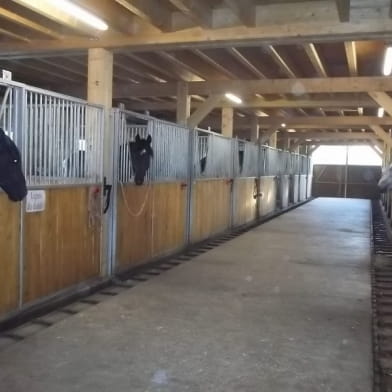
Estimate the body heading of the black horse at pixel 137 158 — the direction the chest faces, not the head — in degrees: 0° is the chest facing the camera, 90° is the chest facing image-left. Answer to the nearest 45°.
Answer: approximately 315°

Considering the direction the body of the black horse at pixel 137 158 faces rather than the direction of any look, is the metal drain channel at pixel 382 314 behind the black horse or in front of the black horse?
in front

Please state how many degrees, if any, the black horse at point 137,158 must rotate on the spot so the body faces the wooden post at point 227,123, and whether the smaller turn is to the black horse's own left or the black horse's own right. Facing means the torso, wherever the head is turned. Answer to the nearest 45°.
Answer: approximately 90° to the black horse's own left

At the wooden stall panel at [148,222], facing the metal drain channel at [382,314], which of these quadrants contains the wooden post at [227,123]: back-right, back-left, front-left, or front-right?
back-left

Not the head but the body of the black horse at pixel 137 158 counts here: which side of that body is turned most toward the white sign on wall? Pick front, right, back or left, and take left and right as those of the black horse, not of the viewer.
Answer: right

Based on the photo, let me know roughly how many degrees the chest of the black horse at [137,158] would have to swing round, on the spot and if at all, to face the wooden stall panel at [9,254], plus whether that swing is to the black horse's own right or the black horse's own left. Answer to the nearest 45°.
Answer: approximately 90° to the black horse's own right

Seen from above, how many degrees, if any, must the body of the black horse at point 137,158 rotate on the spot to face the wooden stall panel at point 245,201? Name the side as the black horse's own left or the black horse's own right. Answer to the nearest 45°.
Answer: approximately 90° to the black horse's own left

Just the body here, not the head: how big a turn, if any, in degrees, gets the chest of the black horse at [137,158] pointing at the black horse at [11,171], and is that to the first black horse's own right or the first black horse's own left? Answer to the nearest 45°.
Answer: approximately 90° to the first black horse's own right

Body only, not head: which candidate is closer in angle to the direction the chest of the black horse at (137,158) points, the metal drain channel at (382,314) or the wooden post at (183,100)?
the metal drain channel
